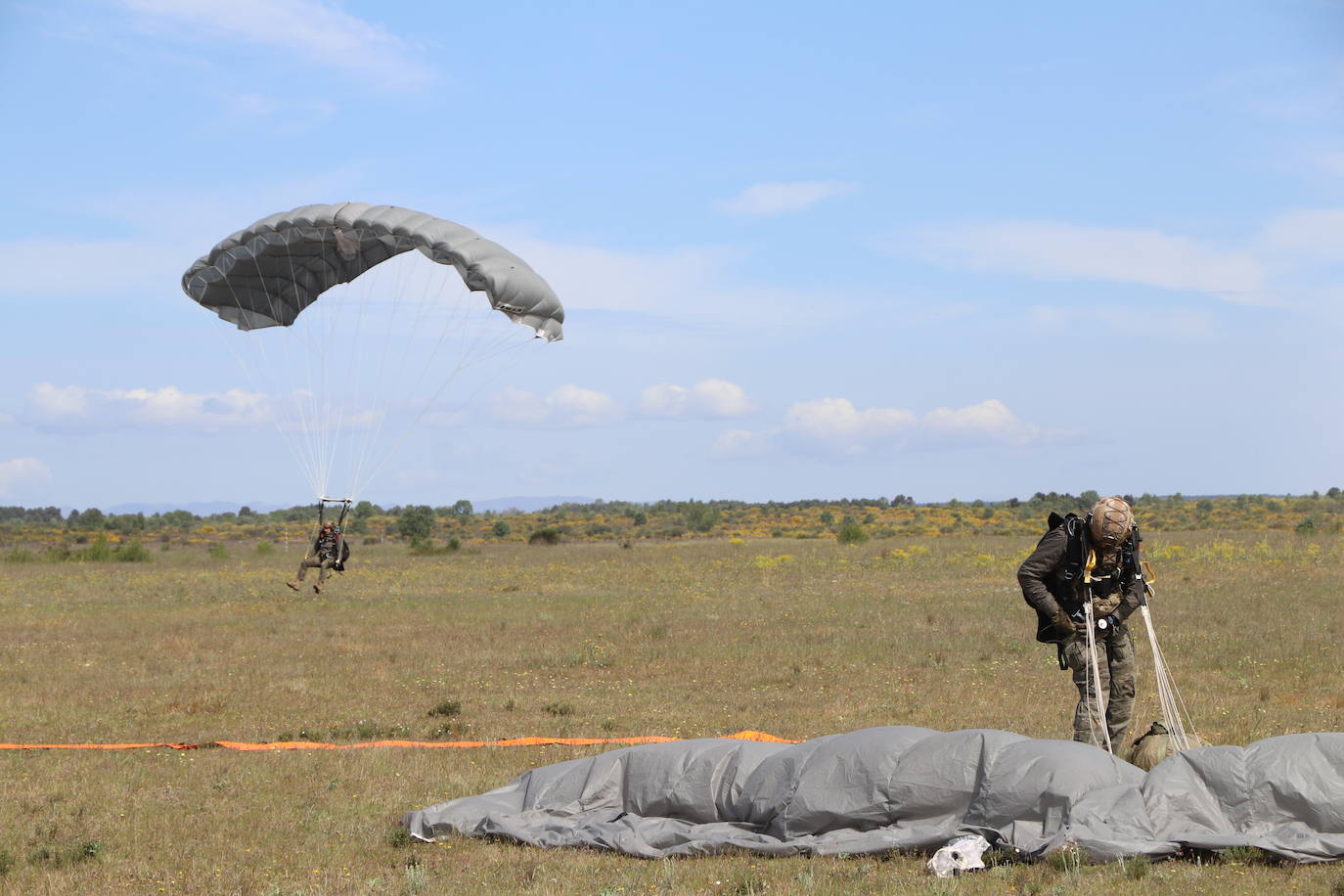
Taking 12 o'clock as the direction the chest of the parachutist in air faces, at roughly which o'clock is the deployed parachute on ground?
The deployed parachute on ground is roughly at 10 o'clock from the parachutist in air.

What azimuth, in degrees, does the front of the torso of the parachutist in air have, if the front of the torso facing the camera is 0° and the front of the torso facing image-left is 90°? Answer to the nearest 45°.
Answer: approximately 45°

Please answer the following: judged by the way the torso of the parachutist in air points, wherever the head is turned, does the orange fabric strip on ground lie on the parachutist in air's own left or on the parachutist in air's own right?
on the parachutist in air's own left

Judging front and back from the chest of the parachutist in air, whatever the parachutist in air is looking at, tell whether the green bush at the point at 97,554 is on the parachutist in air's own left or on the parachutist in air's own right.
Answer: on the parachutist in air's own right

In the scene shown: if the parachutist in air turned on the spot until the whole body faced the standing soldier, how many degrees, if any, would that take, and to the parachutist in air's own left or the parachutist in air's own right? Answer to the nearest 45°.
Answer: approximately 90° to the parachutist in air's own left
